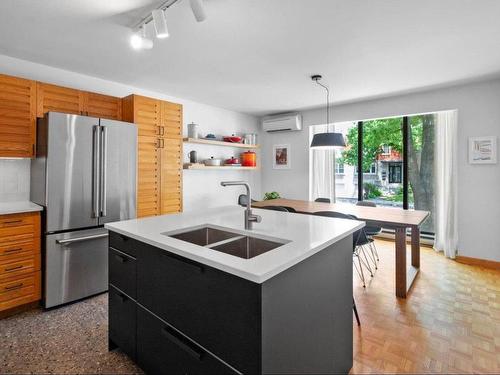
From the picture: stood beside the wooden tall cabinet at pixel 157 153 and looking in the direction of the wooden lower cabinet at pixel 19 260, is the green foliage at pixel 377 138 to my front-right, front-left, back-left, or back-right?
back-left

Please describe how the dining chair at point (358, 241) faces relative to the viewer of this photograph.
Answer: facing away from the viewer and to the right of the viewer

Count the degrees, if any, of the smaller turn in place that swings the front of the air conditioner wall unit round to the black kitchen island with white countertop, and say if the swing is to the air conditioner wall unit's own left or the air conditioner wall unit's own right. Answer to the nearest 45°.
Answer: approximately 45° to the air conditioner wall unit's own left

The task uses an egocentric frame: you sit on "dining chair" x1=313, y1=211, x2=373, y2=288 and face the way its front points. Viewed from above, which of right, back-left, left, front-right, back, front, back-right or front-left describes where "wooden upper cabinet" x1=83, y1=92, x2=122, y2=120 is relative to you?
back-left

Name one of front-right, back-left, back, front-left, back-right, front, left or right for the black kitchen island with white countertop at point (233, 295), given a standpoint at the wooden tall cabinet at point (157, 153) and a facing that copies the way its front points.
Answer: front-right

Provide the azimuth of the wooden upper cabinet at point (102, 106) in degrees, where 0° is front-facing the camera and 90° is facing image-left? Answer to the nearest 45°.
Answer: approximately 315°
